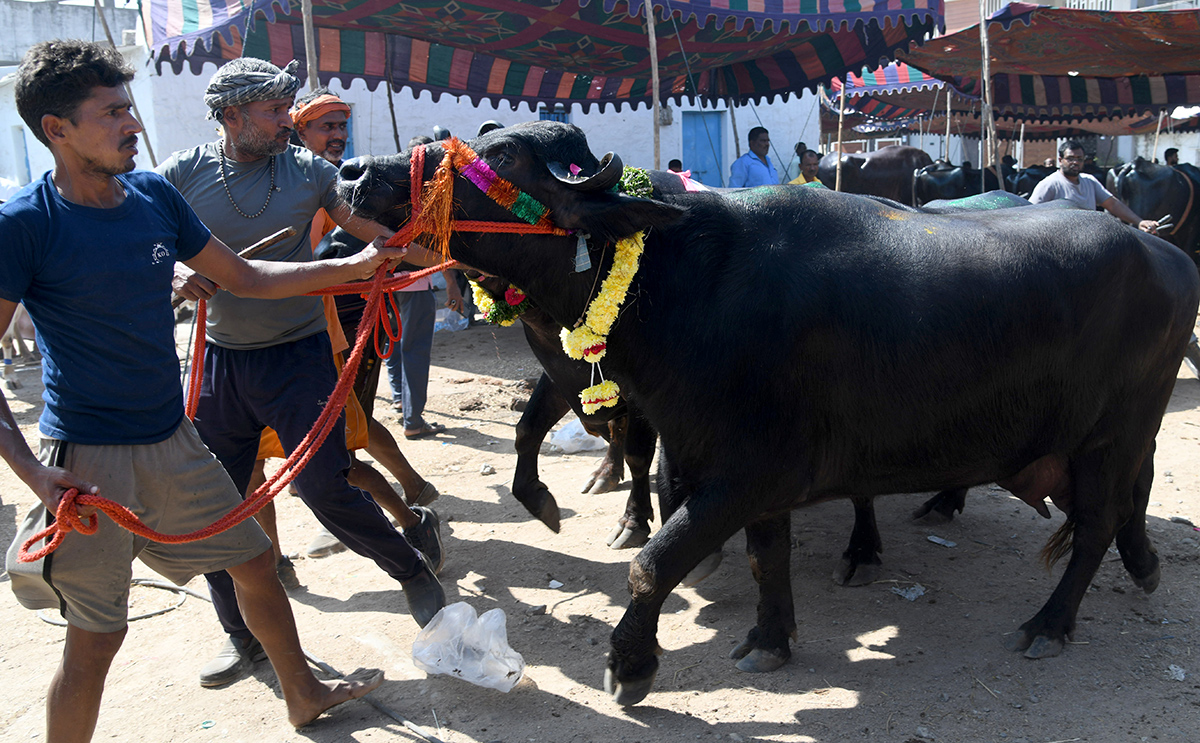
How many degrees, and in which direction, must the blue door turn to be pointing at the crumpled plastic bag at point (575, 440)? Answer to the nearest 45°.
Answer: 0° — it already faces it

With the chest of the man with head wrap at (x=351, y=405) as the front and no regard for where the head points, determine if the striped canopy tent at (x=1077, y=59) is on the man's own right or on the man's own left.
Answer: on the man's own left

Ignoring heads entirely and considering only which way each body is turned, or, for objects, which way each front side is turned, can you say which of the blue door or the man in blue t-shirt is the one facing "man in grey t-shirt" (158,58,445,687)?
the blue door

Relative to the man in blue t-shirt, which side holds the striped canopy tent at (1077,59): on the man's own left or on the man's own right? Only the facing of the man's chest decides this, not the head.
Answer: on the man's own left

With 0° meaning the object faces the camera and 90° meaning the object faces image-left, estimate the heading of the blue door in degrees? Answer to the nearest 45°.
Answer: approximately 0°

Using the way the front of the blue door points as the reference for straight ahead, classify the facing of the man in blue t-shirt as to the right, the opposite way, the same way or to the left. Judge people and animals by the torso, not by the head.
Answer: to the left

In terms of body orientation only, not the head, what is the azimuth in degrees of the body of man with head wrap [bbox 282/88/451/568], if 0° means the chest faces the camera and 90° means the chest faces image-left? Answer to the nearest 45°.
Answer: approximately 315°
